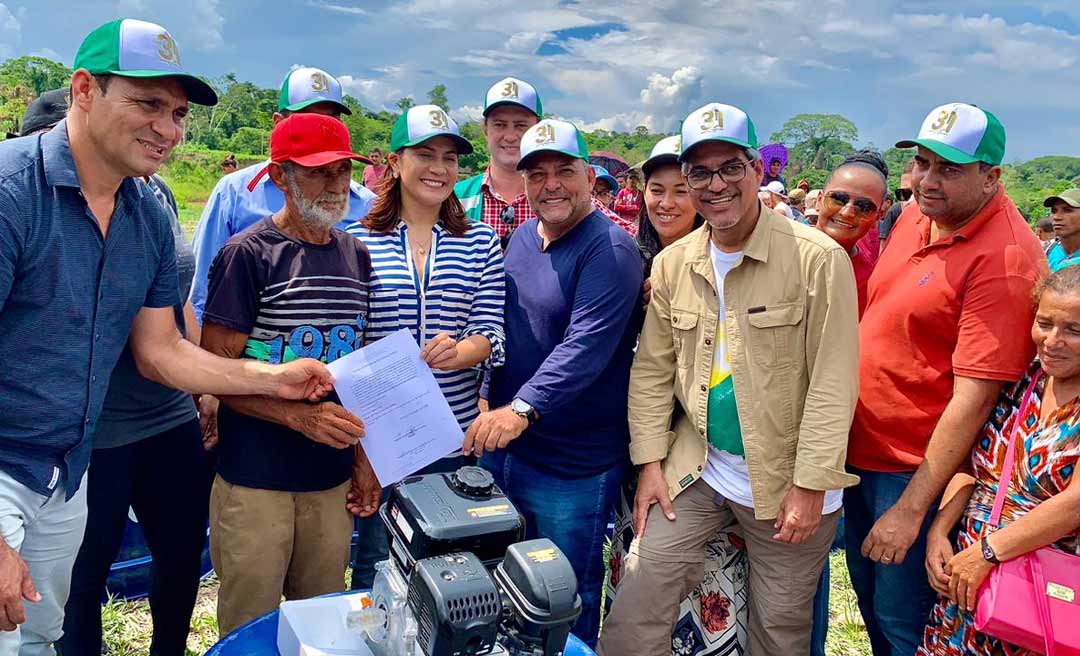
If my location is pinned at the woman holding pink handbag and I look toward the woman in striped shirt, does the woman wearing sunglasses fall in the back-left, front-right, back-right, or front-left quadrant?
front-right

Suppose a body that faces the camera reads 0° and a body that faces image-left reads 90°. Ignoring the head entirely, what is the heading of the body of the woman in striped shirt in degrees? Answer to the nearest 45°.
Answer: approximately 0°

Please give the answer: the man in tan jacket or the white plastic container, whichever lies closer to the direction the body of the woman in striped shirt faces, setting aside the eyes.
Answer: the white plastic container

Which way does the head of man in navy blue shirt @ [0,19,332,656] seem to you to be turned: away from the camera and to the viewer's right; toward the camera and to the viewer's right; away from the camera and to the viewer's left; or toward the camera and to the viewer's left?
toward the camera and to the viewer's right

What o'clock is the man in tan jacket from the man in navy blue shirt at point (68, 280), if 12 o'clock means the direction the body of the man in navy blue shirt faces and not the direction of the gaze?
The man in tan jacket is roughly at 11 o'clock from the man in navy blue shirt.

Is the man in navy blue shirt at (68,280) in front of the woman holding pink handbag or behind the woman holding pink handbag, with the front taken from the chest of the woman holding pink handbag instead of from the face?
in front

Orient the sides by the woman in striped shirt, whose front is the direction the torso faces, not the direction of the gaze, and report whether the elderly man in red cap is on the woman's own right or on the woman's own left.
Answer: on the woman's own right

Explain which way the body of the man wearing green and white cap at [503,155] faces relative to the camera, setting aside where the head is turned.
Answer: toward the camera

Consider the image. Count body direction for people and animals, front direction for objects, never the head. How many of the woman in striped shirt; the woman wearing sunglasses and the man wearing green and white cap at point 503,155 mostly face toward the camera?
3

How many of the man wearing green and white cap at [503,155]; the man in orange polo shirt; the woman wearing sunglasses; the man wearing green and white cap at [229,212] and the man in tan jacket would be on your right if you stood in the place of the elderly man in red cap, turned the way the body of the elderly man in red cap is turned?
0

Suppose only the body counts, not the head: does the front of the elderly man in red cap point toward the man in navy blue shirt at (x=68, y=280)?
no

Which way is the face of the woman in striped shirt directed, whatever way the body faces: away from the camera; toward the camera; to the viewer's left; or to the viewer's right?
toward the camera

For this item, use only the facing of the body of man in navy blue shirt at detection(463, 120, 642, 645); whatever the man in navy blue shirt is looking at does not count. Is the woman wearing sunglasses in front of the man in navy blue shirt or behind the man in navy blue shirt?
behind

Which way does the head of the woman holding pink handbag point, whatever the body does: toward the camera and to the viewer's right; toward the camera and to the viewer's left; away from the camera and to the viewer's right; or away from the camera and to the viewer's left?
toward the camera and to the viewer's left

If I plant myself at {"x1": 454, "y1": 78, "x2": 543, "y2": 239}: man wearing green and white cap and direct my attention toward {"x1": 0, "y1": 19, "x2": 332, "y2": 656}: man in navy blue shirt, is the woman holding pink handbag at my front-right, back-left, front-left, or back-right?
front-left

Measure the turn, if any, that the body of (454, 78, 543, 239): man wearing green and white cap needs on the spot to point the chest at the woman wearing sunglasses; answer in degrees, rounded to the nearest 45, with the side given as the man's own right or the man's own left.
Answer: approximately 45° to the man's own left

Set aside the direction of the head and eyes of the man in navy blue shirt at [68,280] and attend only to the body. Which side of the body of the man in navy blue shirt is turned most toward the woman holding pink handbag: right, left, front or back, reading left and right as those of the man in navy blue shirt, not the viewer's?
front

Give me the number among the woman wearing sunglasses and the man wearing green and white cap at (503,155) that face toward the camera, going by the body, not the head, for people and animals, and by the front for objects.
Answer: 2

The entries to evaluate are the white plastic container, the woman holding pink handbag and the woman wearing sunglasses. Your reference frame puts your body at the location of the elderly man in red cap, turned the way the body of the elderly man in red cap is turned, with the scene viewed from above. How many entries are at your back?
0
